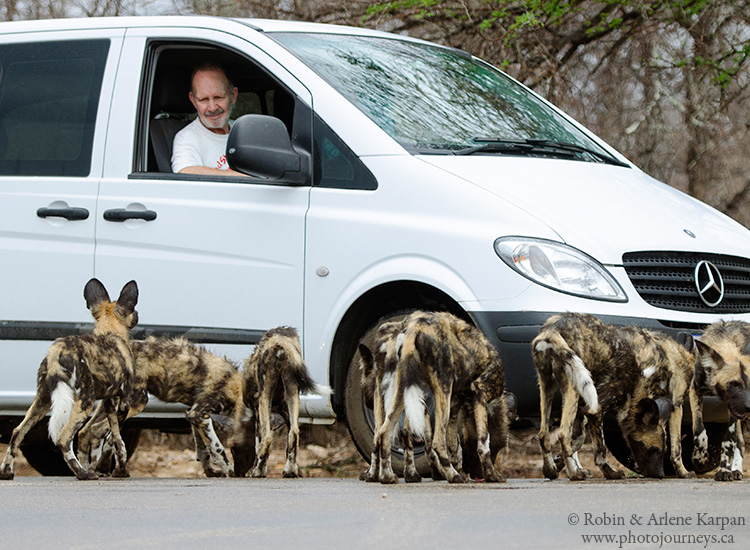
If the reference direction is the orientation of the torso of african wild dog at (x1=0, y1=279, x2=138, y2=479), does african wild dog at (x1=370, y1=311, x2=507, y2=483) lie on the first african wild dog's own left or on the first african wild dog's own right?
on the first african wild dog's own right

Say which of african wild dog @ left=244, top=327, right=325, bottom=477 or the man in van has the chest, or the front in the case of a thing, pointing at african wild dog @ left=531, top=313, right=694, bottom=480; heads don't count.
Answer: the man in van

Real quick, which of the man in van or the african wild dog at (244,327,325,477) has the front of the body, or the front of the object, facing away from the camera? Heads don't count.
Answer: the african wild dog

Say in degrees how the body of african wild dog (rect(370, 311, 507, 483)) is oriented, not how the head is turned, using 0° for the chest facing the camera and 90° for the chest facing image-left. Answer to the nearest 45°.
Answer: approximately 225°

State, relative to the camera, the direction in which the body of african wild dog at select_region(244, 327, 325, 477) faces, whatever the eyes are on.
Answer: away from the camera

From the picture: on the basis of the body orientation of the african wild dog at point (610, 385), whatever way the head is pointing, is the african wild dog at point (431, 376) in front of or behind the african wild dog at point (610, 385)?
behind

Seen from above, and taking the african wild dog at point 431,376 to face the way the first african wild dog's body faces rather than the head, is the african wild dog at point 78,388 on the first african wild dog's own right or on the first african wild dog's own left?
on the first african wild dog's own left

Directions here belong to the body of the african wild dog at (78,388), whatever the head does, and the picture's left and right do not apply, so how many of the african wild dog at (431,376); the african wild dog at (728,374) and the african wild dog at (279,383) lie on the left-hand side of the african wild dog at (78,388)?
0

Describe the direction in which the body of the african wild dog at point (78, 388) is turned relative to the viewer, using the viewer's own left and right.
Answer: facing away from the viewer and to the right of the viewer

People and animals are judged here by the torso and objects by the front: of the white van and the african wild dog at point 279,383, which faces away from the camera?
the african wild dog

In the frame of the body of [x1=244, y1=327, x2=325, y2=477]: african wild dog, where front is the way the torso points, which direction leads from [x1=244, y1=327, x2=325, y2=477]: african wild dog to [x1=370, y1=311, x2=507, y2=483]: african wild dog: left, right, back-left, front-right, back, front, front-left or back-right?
back-right

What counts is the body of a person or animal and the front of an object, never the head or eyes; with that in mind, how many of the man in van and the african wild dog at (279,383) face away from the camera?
1

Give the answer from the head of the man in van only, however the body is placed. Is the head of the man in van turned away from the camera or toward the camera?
toward the camera

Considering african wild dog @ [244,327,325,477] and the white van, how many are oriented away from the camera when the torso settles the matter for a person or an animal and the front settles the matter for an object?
1

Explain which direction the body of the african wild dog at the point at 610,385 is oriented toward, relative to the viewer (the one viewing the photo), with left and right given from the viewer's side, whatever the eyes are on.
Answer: facing away from the viewer and to the right of the viewer

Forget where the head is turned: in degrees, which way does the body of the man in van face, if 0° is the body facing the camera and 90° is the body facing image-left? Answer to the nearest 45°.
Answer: approximately 315°

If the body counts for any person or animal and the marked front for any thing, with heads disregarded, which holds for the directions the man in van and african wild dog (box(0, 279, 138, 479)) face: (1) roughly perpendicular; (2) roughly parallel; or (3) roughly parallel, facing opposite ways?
roughly perpendicular

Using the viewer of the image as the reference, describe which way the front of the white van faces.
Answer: facing the viewer and to the right of the viewer
